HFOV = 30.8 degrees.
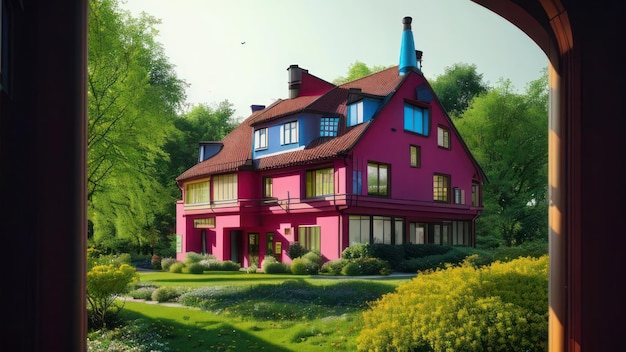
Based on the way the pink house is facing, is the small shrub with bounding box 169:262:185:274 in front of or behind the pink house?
in front

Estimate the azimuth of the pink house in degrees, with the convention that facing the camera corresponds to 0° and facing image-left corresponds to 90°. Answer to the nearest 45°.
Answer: approximately 45°

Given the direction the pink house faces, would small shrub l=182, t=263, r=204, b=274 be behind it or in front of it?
in front

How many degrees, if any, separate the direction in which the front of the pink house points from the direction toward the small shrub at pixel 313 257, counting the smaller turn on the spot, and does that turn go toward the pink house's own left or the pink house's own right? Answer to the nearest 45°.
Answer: approximately 45° to the pink house's own left

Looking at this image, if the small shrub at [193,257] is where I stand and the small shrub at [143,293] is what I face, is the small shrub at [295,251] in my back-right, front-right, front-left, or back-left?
back-left

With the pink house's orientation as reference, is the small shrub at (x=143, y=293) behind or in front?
in front

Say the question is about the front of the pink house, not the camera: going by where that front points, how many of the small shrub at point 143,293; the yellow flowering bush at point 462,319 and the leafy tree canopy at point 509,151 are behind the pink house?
1

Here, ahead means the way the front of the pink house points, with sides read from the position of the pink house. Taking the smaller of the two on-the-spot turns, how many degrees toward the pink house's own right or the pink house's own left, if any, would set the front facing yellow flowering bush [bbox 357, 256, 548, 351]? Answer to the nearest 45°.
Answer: approximately 45° to the pink house's own left

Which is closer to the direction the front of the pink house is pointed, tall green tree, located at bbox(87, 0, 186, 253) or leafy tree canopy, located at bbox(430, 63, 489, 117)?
the tall green tree

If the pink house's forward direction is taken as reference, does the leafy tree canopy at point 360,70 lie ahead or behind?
behind

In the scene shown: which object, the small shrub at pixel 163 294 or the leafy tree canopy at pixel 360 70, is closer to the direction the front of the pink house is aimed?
the small shrub

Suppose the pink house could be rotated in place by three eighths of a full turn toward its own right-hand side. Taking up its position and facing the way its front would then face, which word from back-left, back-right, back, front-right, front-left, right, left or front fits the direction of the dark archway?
back

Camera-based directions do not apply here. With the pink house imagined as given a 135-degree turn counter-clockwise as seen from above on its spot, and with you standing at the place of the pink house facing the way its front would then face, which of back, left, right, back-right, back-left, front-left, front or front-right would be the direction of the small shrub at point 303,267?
right

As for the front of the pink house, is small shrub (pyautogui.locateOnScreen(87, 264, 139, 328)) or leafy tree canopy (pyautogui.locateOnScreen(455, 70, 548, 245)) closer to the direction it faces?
the small shrub

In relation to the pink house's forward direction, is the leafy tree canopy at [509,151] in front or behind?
behind

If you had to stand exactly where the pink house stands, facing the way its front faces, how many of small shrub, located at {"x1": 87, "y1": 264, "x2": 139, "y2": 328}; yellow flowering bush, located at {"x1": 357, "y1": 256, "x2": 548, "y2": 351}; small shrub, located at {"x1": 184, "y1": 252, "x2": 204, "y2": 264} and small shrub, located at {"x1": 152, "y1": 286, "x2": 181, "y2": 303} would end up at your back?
0
